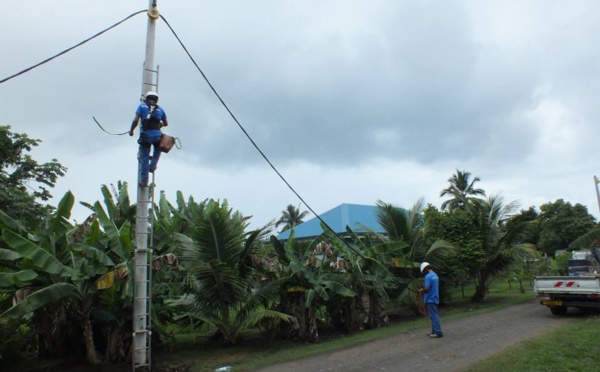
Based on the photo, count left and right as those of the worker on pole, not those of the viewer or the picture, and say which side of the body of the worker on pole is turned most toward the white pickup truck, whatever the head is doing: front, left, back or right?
right

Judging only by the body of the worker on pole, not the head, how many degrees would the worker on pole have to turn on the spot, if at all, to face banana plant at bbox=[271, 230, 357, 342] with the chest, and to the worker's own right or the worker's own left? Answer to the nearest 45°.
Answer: approximately 45° to the worker's own right

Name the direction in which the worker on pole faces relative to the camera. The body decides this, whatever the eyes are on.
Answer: away from the camera

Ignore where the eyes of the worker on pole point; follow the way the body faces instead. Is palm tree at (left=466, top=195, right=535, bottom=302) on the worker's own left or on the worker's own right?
on the worker's own right

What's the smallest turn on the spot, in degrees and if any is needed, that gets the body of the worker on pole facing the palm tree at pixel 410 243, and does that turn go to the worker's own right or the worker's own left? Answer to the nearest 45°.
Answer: approximately 45° to the worker's own right

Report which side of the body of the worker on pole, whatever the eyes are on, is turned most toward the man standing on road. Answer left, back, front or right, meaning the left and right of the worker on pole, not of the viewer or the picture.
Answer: right
